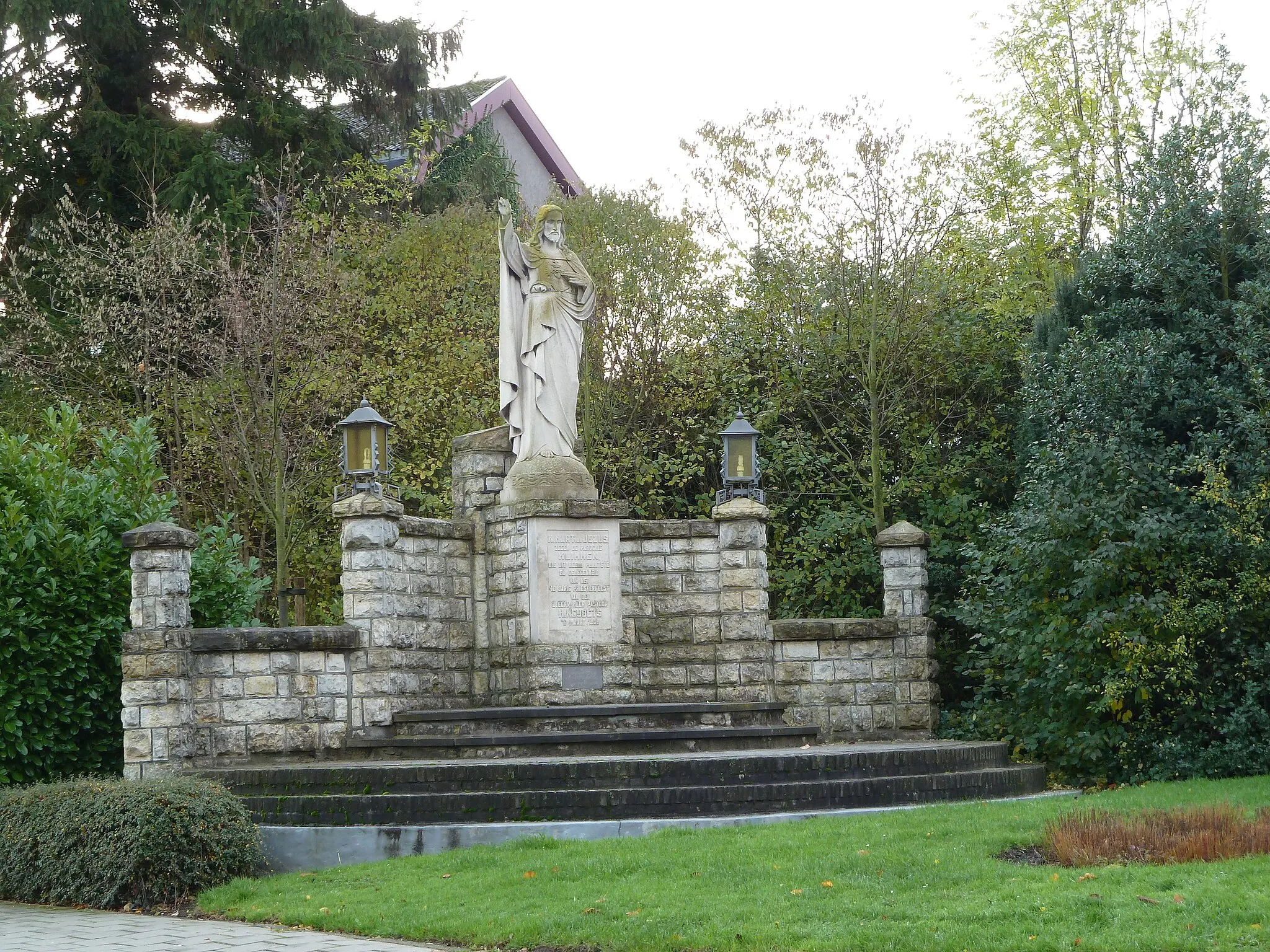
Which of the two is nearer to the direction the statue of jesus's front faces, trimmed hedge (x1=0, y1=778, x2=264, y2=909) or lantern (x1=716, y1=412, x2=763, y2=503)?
the trimmed hedge

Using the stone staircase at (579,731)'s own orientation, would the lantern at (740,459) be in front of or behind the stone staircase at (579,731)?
behind

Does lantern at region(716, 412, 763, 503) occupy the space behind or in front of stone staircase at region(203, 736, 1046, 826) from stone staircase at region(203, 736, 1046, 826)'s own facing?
behind

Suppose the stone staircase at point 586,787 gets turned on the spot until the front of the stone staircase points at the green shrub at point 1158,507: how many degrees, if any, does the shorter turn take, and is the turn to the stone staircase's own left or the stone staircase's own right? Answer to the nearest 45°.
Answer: approximately 135° to the stone staircase's own left

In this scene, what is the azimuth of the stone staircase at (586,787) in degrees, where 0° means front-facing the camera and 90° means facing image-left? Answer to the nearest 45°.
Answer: approximately 0°

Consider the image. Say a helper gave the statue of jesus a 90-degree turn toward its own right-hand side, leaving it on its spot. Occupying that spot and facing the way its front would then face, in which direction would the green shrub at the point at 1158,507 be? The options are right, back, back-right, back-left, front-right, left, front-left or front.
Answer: back

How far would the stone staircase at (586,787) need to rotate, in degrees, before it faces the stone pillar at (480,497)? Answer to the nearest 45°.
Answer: approximately 180°

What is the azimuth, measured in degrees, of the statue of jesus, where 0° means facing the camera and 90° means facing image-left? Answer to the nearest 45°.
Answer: approximately 0°
